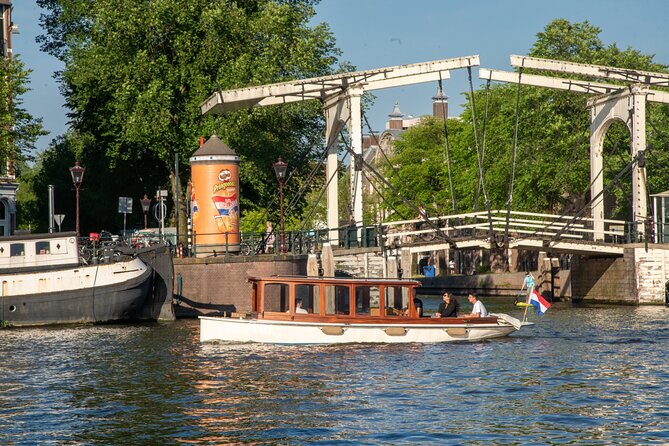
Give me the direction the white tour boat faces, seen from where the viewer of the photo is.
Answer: facing to the left of the viewer

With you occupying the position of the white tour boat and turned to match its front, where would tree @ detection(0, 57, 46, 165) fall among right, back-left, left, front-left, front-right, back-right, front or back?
front-right

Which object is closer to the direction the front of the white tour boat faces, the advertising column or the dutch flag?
the advertising column

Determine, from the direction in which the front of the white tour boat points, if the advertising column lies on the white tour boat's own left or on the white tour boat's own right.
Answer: on the white tour boat's own right
